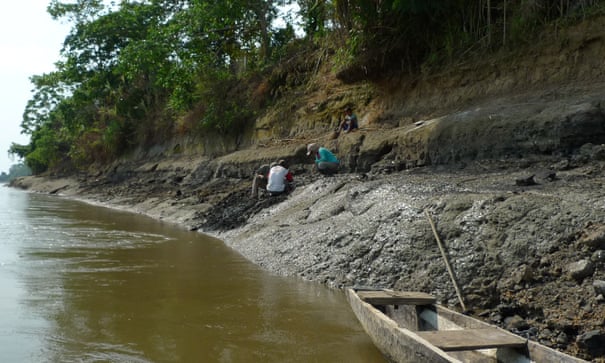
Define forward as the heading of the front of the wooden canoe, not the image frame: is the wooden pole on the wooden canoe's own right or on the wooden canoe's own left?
on the wooden canoe's own right

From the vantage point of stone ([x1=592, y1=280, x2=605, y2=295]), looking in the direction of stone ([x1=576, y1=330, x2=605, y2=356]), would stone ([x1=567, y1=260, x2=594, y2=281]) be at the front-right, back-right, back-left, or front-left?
back-right

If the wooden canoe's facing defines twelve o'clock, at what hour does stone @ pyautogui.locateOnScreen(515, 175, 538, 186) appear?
The stone is roughly at 2 o'clock from the wooden canoe.

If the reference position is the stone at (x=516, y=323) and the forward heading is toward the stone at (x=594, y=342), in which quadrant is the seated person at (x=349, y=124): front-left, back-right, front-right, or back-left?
back-left

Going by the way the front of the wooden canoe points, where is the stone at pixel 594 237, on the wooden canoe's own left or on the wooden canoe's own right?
on the wooden canoe's own right

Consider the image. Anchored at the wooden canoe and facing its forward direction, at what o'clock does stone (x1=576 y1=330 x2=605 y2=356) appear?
The stone is roughly at 4 o'clock from the wooden canoe.

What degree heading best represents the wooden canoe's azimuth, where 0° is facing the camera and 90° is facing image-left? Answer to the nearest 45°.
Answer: approximately 135°

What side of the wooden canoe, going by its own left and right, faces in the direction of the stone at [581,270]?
right
